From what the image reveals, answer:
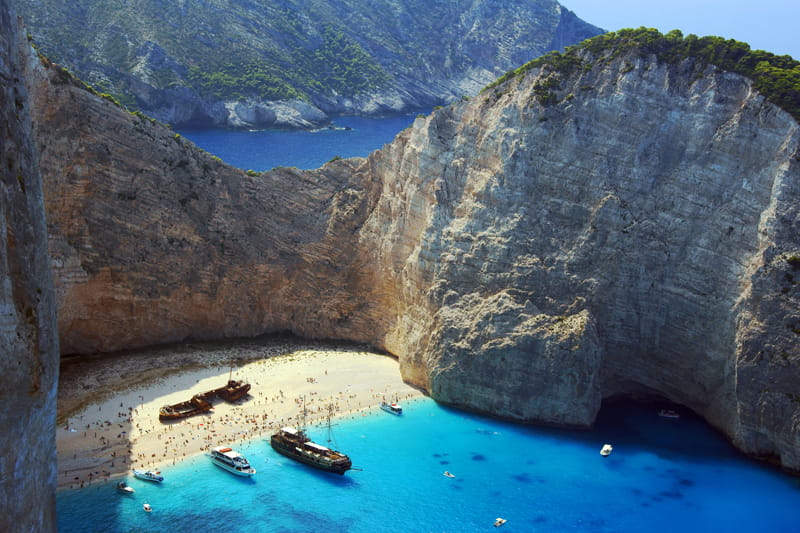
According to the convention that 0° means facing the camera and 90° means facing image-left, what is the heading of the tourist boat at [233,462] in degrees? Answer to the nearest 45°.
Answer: approximately 315°

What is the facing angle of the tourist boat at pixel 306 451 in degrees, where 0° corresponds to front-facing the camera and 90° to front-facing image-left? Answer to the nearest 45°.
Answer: approximately 315°

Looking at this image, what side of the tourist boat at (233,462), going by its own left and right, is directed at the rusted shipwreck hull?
back

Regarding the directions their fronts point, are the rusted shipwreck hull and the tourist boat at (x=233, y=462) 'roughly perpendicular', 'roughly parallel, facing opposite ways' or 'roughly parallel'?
roughly perpendicular

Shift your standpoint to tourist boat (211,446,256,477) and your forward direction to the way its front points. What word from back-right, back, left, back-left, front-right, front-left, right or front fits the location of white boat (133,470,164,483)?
back-right

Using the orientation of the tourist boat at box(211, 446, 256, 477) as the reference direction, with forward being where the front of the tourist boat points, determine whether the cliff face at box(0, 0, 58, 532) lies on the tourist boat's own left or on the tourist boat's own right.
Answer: on the tourist boat's own right
